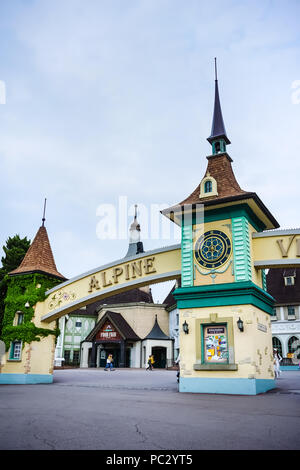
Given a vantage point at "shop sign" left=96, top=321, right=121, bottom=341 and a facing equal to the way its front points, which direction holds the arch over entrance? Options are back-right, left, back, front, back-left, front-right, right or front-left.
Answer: front

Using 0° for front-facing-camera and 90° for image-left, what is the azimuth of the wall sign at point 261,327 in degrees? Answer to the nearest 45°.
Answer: approximately 315°

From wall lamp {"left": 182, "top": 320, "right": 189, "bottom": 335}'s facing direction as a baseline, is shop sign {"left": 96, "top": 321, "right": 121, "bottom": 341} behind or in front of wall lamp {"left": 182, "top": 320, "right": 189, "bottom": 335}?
behind

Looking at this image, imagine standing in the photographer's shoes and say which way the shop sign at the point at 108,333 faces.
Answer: facing the viewer

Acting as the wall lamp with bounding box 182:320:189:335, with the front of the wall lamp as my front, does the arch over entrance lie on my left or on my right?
on my right

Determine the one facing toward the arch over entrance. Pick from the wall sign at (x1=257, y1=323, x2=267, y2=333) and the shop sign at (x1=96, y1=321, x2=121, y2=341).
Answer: the shop sign at (x1=96, y1=321, x2=121, y2=341)

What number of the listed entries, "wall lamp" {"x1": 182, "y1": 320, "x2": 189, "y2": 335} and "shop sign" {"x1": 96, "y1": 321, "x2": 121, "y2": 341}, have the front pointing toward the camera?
2

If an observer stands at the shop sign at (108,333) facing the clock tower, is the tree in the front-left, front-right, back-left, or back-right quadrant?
front-right

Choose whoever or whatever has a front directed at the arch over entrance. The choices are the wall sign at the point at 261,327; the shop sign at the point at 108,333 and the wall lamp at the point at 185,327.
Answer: the shop sign at the point at 108,333

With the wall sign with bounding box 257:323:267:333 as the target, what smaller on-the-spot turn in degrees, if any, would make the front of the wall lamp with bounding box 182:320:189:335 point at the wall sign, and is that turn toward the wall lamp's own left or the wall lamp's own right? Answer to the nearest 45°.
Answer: approximately 90° to the wall lamp's own left

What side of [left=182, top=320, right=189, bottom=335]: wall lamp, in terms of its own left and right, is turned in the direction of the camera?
front

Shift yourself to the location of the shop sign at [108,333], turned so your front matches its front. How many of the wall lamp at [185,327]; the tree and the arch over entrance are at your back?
0

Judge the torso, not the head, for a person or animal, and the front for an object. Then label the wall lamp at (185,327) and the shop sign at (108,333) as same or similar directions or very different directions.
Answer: same or similar directions

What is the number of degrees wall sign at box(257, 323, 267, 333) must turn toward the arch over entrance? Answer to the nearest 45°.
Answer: approximately 135° to its right
